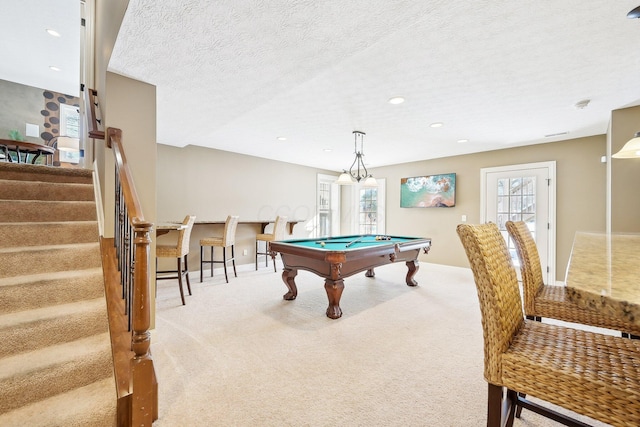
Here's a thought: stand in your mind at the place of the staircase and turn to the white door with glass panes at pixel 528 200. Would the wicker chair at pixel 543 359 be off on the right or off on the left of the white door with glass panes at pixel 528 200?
right

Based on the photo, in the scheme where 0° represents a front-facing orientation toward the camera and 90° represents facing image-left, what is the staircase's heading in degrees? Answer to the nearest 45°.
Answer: approximately 0°

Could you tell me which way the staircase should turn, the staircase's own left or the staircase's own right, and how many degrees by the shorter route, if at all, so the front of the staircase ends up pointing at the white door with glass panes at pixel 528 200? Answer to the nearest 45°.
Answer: approximately 90° to the staircase's own left

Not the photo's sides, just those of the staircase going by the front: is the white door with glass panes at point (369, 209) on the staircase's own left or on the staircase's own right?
on the staircase's own left

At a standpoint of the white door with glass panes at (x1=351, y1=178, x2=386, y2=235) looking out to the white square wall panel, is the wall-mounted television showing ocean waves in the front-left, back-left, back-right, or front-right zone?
back-left

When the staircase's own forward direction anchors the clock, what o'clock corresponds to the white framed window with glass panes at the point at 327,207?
The white framed window with glass panes is roughly at 8 o'clock from the staircase.

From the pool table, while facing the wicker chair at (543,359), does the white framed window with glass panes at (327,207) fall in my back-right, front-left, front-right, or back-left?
back-left

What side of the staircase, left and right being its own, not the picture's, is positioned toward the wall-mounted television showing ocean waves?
left

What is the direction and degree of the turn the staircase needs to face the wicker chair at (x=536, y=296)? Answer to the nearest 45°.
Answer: approximately 45° to its left

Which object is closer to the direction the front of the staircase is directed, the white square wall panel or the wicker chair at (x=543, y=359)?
the wicker chair

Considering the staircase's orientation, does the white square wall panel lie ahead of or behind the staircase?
behind
